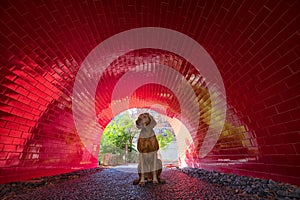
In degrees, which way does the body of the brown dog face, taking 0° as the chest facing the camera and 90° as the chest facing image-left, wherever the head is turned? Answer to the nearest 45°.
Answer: approximately 0°
